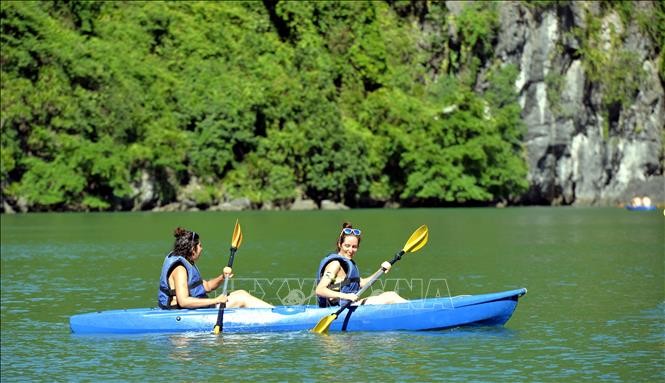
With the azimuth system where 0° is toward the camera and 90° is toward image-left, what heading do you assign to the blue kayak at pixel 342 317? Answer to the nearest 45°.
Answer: approximately 270°

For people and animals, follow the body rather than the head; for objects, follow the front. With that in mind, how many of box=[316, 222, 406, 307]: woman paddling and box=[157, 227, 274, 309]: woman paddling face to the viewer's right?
2

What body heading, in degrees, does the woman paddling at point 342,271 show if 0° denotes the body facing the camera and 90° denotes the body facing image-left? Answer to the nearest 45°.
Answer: approximately 270°

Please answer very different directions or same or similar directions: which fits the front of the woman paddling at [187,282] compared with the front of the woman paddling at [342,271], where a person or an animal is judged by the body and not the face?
same or similar directions

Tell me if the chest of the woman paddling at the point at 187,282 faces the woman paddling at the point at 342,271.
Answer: yes

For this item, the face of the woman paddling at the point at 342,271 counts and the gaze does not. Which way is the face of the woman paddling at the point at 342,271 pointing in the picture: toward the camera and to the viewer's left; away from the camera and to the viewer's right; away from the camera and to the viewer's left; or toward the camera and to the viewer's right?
toward the camera and to the viewer's right

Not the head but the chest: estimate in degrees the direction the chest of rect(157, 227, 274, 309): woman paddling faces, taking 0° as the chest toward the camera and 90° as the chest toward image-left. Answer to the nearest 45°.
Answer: approximately 270°

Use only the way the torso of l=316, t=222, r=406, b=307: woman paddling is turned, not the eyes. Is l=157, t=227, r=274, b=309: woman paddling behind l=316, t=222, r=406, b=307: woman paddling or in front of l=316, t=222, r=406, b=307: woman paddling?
behind
